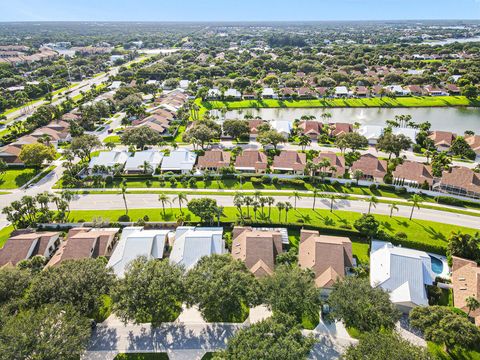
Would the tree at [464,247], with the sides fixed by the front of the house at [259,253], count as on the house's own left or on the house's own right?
on the house's own left

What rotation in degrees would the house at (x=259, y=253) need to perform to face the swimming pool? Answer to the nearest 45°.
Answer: approximately 90° to its left

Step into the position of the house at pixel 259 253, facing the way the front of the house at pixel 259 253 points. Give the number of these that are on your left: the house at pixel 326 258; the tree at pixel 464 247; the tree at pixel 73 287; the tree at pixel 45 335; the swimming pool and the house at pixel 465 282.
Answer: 4

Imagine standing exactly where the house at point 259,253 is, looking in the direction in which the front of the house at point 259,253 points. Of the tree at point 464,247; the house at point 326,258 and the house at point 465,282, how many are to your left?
3

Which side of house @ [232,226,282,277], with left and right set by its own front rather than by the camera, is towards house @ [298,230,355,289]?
left

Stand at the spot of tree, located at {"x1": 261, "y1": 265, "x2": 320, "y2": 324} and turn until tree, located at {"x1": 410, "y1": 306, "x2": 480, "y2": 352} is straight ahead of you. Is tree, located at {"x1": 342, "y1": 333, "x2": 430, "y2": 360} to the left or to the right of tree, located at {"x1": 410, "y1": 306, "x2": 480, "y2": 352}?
right

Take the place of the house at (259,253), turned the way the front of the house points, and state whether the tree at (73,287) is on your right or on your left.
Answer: on your right

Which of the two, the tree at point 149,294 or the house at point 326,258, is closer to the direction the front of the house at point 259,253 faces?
the tree

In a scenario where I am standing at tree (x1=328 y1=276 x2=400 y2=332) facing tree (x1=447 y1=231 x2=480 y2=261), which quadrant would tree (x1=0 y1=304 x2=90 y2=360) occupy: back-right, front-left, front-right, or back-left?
back-left

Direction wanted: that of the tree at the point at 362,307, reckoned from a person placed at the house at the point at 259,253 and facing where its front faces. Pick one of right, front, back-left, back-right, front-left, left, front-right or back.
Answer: front-left

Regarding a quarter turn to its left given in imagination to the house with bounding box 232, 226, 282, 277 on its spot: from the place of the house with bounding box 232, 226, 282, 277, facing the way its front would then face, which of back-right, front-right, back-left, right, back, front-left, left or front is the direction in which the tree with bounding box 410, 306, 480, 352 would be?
front-right

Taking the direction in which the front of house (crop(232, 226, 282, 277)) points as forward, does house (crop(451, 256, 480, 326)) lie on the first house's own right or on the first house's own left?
on the first house's own left

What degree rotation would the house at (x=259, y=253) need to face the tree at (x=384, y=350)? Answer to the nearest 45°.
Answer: approximately 45° to its left

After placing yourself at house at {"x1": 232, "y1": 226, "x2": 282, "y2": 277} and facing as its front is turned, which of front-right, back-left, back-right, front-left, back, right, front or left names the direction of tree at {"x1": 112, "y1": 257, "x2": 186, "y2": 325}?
front-right

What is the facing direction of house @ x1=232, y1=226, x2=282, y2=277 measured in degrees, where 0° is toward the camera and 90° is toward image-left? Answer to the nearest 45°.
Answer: approximately 0°

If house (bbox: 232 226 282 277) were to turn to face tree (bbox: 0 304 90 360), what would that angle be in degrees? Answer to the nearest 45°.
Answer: approximately 45° to its right
